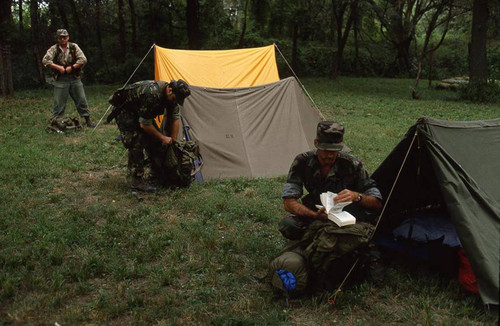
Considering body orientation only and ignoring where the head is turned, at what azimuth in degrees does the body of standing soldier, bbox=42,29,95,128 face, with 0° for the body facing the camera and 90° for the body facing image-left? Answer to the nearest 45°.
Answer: approximately 0°

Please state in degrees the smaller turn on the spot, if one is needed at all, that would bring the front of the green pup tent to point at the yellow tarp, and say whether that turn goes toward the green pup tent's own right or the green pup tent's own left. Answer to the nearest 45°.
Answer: approximately 90° to the green pup tent's own right

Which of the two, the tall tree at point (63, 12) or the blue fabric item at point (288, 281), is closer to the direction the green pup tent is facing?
the blue fabric item

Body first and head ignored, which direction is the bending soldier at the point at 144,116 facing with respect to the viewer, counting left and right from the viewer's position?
facing to the right of the viewer

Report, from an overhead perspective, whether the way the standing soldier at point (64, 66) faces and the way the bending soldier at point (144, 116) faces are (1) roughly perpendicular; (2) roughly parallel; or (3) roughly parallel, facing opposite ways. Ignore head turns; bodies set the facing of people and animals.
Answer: roughly perpendicular

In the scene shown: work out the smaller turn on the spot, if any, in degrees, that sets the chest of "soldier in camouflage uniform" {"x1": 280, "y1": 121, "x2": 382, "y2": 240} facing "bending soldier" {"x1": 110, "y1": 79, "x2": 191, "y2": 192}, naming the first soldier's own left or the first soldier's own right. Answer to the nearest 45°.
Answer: approximately 135° to the first soldier's own right

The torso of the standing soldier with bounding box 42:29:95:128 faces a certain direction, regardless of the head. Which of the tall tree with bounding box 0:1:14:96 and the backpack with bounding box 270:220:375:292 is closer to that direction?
the backpack

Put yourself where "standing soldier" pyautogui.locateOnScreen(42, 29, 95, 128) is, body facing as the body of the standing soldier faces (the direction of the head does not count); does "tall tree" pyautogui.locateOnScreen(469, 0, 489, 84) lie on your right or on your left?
on your left

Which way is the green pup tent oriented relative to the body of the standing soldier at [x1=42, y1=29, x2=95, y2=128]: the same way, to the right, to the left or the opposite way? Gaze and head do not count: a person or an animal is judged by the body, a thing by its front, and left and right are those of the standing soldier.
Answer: to the right

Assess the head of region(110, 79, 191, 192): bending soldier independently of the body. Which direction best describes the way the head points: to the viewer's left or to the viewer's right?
to the viewer's right

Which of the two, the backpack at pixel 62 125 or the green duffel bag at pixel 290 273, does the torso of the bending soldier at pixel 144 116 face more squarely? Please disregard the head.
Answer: the green duffel bag

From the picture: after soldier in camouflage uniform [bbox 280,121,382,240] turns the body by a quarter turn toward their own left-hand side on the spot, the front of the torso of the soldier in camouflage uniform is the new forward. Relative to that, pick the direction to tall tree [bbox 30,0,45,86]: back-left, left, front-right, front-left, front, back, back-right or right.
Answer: back-left

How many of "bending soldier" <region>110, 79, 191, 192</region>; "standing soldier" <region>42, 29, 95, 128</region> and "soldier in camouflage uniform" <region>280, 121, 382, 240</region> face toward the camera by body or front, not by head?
2

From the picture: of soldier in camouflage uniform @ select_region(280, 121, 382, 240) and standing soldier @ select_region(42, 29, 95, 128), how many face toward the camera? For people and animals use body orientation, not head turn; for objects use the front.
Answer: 2
